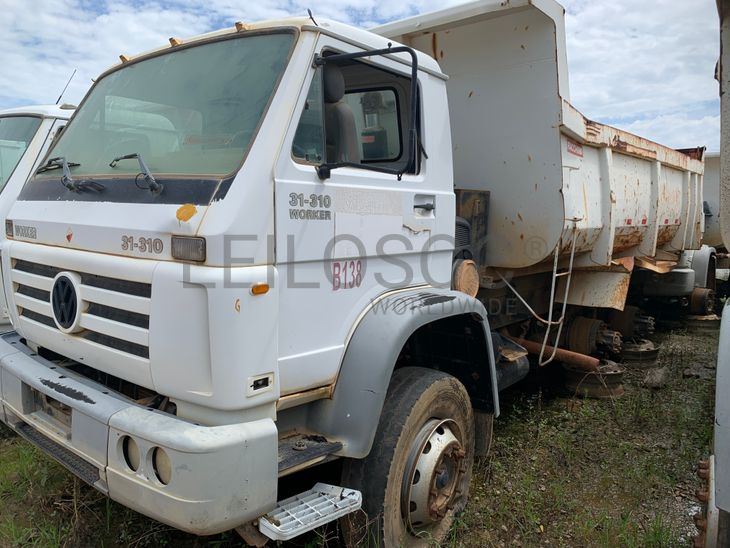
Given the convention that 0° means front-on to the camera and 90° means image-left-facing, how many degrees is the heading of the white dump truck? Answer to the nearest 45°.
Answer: approximately 45°

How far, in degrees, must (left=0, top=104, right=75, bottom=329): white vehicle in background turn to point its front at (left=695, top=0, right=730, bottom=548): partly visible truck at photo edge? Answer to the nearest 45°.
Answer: approximately 90° to its left

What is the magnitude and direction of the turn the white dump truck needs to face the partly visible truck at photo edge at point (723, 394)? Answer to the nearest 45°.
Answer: approximately 135° to its left

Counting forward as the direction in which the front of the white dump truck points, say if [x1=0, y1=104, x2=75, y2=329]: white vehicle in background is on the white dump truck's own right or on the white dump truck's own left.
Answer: on the white dump truck's own right

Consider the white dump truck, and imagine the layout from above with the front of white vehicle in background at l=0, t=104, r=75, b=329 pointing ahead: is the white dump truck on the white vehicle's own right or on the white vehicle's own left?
on the white vehicle's own left

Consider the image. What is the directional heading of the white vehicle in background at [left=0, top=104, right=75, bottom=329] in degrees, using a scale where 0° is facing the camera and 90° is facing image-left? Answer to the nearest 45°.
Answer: approximately 45°
